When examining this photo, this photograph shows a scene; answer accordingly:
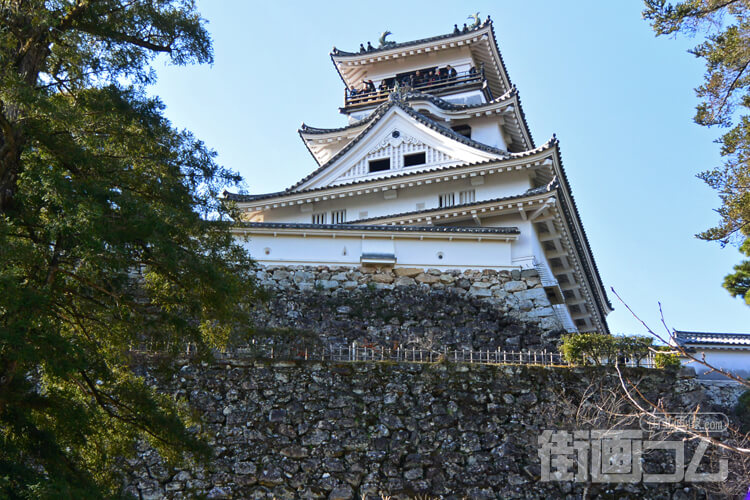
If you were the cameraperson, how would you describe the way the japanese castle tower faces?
facing the viewer

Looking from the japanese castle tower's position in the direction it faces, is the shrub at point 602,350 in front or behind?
in front

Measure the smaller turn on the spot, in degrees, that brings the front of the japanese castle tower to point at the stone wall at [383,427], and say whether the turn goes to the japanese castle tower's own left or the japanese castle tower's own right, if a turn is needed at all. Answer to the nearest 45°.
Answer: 0° — it already faces it

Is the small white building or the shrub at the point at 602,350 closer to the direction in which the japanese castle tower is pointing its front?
the shrub

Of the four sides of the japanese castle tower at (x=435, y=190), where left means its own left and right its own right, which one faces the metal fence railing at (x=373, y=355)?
front

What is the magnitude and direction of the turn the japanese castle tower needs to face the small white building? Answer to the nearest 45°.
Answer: approximately 90° to its left

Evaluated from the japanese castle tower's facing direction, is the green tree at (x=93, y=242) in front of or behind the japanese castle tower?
in front
